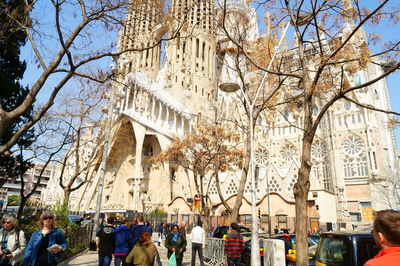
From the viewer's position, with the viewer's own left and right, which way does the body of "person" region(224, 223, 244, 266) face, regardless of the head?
facing away from the viewer

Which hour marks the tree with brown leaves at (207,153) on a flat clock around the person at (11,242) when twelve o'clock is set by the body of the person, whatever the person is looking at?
The tree with brown leaves is roughly at 6 o'clock from the person.

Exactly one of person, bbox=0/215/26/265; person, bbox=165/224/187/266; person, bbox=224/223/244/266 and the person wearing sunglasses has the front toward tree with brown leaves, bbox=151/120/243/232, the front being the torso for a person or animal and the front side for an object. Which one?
person, bbox=224/223/244/266

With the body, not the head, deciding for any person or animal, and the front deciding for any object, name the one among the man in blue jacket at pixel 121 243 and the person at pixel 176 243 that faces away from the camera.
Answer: the man in blue jacket

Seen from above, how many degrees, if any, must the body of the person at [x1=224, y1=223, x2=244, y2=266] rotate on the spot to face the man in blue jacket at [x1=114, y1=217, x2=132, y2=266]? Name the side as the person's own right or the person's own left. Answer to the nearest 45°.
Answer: approximately 90° to the person's own left

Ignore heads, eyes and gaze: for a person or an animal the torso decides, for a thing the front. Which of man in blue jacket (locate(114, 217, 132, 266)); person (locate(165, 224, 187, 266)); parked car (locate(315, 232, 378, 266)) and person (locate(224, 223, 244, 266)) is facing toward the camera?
person (locate(165, 224, 187, 266))

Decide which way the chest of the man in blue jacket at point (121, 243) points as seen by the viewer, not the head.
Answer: away from the camera

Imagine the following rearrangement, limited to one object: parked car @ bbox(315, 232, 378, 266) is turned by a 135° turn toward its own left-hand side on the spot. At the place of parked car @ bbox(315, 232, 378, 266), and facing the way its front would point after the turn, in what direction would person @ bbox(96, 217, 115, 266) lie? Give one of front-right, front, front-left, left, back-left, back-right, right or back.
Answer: front

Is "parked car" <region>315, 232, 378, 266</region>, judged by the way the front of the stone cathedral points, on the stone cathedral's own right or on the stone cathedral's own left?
on the stone cathedral's own left
